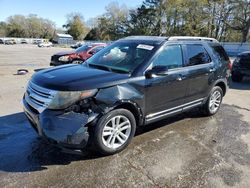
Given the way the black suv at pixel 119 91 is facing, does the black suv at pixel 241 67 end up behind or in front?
behind

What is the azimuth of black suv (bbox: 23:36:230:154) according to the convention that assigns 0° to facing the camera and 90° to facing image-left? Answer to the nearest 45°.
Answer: approximately 45°

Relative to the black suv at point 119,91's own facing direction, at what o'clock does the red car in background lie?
The red car in background is roughly at 4 o'clock from the black suv.
